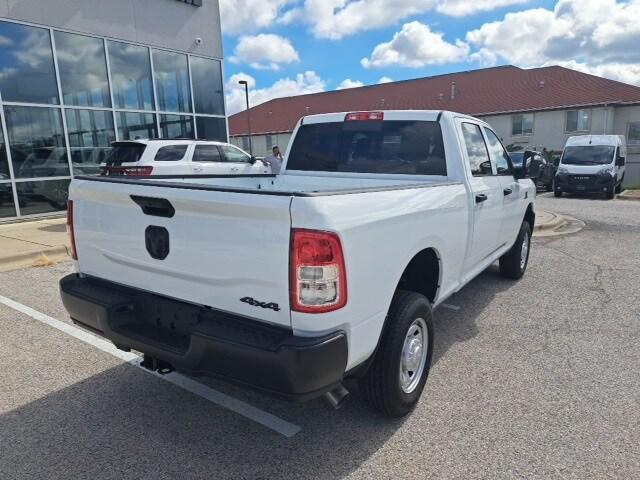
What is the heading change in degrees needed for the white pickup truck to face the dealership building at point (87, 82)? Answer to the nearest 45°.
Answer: approximately 90° to its left

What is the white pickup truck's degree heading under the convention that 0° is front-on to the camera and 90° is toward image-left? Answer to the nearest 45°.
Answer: approximately 225°

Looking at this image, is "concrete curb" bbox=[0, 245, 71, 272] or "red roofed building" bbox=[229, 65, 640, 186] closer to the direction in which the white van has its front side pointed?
the concrete curb

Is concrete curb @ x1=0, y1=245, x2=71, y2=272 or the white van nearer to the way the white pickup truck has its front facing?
the white van

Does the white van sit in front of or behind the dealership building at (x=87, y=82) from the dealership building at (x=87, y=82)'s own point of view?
in front

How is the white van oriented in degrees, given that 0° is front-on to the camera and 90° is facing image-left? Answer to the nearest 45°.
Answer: approximately 0°

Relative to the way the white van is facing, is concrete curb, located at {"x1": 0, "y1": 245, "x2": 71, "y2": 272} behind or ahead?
ahead

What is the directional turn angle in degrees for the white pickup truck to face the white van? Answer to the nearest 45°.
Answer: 0° — it already faces it

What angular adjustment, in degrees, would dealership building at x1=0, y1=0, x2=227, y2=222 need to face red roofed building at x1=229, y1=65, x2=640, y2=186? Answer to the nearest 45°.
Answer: approximately 45° to its left

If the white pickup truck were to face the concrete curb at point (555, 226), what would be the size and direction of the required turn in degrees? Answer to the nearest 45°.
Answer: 0° — it already faces it

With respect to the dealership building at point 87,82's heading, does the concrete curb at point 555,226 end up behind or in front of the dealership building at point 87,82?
in front

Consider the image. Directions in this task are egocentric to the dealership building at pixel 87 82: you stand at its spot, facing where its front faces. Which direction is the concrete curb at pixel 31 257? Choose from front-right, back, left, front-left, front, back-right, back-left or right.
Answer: front-right

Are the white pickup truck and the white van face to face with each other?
yes

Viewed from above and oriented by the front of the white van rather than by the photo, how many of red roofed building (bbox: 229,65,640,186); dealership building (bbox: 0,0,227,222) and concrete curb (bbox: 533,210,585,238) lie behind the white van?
1

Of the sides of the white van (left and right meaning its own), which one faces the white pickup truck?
front

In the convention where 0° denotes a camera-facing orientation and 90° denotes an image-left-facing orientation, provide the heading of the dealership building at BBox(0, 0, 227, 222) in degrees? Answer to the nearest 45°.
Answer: approximately 315°

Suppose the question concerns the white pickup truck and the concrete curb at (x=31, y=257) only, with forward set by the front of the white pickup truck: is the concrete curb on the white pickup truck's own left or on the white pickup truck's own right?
on the white pickup truck's own left
